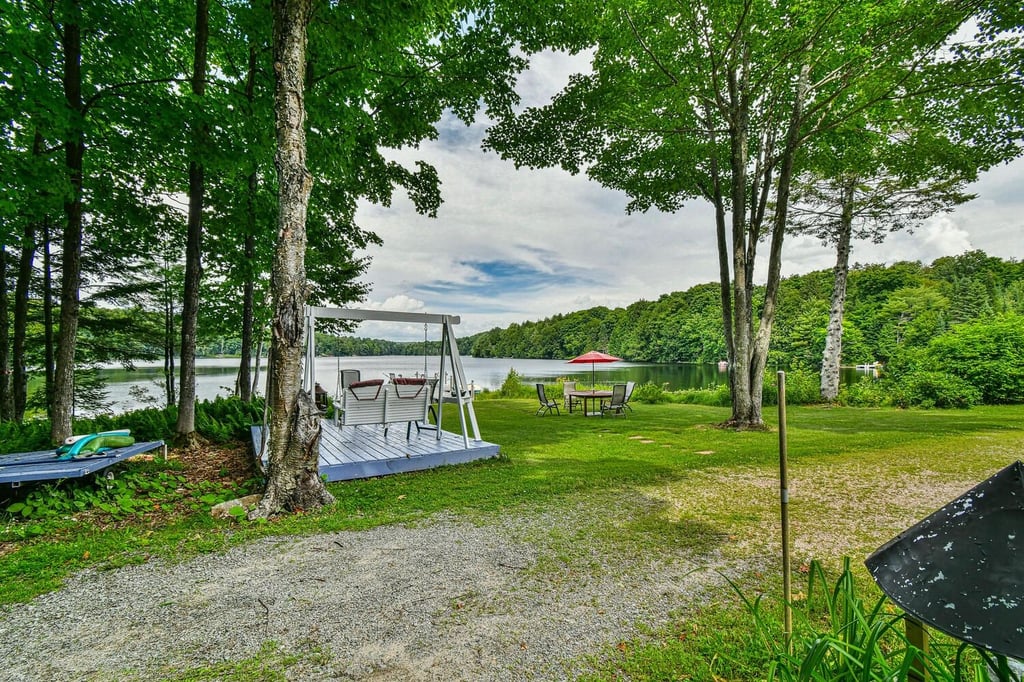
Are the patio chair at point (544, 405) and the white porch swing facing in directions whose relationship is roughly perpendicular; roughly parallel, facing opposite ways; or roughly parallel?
roughly perpendicular

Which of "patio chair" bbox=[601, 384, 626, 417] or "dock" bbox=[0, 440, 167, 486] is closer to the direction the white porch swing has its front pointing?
the patio chair

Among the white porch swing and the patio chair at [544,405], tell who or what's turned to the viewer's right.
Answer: the patio chair

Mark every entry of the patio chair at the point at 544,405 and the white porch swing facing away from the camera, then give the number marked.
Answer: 1

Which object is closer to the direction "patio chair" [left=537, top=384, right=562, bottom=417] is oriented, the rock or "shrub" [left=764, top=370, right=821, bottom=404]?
the shrub

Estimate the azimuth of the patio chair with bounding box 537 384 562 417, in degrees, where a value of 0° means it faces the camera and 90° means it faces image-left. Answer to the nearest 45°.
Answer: approximately 270°

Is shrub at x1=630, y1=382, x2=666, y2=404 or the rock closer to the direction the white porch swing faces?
the shrub

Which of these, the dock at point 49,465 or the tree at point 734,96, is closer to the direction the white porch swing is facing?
the tree

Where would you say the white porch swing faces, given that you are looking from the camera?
facing away from the viewer

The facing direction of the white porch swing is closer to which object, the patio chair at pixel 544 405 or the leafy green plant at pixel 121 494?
the patio chair

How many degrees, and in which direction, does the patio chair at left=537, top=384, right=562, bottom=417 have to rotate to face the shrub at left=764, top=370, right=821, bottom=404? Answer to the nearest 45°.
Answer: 0° — it already faces it

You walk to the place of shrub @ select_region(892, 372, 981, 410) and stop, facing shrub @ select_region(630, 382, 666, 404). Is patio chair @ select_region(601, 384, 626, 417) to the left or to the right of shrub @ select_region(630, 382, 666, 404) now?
left
